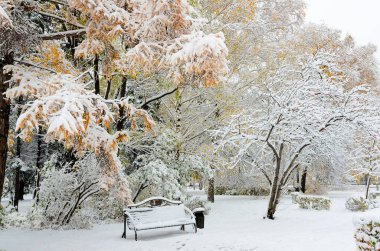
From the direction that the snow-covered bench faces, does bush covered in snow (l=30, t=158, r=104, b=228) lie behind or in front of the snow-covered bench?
behind

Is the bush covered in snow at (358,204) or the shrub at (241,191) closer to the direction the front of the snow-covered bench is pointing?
the bush covered in snow

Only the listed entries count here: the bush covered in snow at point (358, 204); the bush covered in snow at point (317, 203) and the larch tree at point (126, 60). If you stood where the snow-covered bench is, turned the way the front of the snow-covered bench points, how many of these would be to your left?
2

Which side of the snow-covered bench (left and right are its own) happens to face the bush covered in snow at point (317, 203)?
left

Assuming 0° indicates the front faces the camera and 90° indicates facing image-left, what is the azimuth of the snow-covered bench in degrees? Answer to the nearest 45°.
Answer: approximately 315°

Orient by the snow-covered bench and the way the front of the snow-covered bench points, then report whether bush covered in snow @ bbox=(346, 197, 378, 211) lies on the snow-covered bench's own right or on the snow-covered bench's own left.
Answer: on the snow-covered bench's own left

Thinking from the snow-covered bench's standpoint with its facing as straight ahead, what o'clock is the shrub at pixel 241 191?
The shrub is roughly at 8 o'clock from the snow-covered bench.
